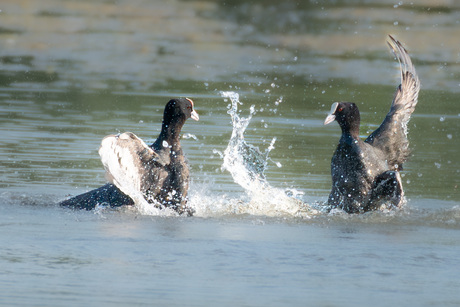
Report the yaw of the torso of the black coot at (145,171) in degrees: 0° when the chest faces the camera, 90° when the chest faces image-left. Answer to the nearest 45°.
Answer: approximately 270°

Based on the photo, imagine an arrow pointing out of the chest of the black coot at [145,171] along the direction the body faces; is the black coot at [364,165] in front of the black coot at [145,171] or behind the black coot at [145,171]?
in front
